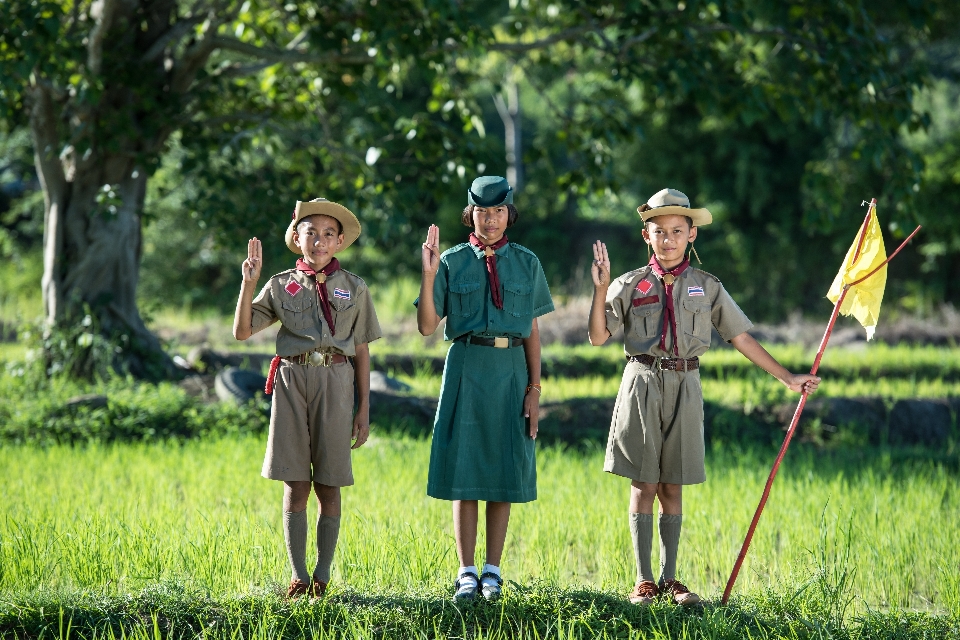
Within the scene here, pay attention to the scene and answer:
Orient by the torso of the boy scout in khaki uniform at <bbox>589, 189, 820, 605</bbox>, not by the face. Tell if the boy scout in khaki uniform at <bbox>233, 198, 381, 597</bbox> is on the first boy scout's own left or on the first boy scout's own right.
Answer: on the first boy scout's own right

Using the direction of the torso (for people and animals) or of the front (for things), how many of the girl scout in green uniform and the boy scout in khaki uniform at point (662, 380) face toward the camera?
2

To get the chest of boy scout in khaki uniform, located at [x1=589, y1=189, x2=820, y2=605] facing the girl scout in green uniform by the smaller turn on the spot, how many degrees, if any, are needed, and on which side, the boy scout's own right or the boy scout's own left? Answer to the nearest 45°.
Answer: approximately 90° to the boy scout's own right

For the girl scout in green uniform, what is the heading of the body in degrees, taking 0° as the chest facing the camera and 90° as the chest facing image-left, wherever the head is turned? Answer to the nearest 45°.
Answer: approximately 0°

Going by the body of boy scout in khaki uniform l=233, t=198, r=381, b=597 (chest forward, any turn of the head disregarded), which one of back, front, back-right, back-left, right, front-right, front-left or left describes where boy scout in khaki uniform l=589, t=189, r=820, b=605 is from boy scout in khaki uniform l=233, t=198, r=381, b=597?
left

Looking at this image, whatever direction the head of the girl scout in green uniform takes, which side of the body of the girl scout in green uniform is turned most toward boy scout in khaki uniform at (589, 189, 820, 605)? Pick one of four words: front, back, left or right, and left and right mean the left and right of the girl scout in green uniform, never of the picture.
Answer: left
